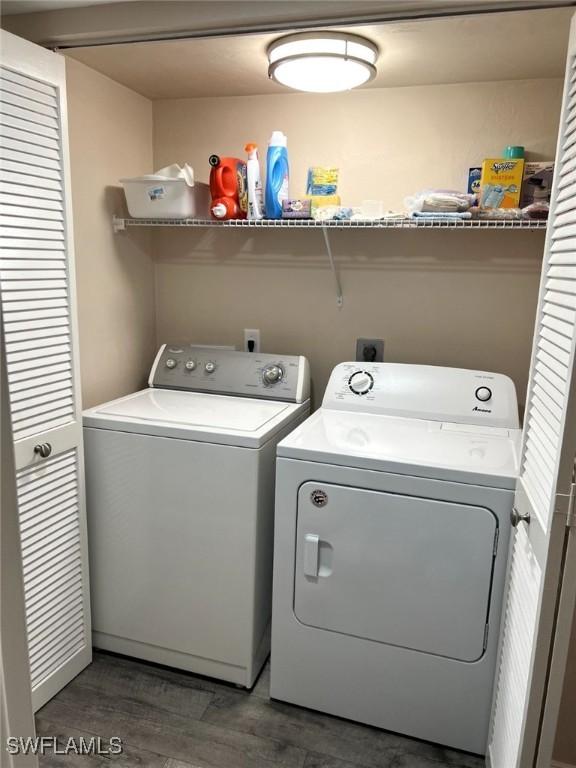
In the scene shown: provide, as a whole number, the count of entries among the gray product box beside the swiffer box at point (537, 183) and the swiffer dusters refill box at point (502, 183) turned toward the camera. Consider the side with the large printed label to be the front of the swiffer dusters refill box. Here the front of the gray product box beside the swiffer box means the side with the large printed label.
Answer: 2

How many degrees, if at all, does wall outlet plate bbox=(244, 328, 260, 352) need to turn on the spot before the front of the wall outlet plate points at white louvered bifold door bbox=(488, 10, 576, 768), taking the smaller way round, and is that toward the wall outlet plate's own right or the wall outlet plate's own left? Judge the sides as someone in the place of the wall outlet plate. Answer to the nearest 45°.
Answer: approximately 45° to the wall outlet plate's own left

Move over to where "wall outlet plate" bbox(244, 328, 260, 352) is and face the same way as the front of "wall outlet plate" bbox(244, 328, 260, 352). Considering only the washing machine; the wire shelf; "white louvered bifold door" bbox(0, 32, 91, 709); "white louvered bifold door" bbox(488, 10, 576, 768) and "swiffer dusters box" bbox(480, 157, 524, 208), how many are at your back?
0

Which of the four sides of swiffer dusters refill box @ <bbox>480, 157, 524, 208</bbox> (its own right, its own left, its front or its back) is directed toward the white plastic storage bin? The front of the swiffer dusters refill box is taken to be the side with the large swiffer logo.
right

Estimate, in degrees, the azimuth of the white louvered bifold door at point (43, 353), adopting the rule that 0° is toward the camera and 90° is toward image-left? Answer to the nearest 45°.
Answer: approximately 315°

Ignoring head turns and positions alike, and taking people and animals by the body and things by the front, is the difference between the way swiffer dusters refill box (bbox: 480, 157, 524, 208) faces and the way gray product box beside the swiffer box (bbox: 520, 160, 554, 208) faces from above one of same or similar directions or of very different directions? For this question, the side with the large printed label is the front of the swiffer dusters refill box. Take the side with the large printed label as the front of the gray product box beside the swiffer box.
same or similar directions

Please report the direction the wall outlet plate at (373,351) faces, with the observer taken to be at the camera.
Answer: facing the viewer

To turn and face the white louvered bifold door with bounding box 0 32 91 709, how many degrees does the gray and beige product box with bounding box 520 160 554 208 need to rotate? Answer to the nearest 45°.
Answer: approximately 45° to its right

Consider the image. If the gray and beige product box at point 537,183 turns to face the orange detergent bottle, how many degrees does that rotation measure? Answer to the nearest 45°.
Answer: approximately 90° to its right

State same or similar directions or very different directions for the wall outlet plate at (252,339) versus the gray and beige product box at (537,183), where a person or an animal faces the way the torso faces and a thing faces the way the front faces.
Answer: same or similar directions

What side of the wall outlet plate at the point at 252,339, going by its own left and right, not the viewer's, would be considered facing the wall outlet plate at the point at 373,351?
left

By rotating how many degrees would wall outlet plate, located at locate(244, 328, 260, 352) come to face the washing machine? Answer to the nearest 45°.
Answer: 0° — it already faces it

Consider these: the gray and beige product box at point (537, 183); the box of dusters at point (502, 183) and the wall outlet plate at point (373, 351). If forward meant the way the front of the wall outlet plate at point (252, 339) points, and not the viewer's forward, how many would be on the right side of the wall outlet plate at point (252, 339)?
0

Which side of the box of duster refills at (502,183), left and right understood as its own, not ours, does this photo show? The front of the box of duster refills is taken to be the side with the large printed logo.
front

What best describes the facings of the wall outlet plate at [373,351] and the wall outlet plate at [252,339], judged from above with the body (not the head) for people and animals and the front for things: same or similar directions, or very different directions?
same or similar directions

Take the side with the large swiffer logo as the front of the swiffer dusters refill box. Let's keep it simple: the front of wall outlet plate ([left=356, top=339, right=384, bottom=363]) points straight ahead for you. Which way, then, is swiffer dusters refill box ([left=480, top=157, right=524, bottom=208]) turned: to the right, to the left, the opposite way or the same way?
the same way

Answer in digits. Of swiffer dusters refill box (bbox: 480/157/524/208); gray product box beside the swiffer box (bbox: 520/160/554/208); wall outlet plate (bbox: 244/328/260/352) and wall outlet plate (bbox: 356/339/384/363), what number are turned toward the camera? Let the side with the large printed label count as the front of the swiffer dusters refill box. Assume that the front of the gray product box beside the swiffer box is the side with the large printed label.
4

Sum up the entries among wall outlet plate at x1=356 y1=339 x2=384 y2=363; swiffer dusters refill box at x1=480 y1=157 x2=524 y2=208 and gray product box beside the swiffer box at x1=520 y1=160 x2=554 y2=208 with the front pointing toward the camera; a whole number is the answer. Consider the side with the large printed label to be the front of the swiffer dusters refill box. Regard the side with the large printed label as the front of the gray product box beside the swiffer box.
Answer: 3

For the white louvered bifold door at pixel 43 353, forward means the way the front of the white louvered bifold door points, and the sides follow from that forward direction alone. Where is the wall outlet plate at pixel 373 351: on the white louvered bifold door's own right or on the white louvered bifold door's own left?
on the white louvered bifold door's own left
